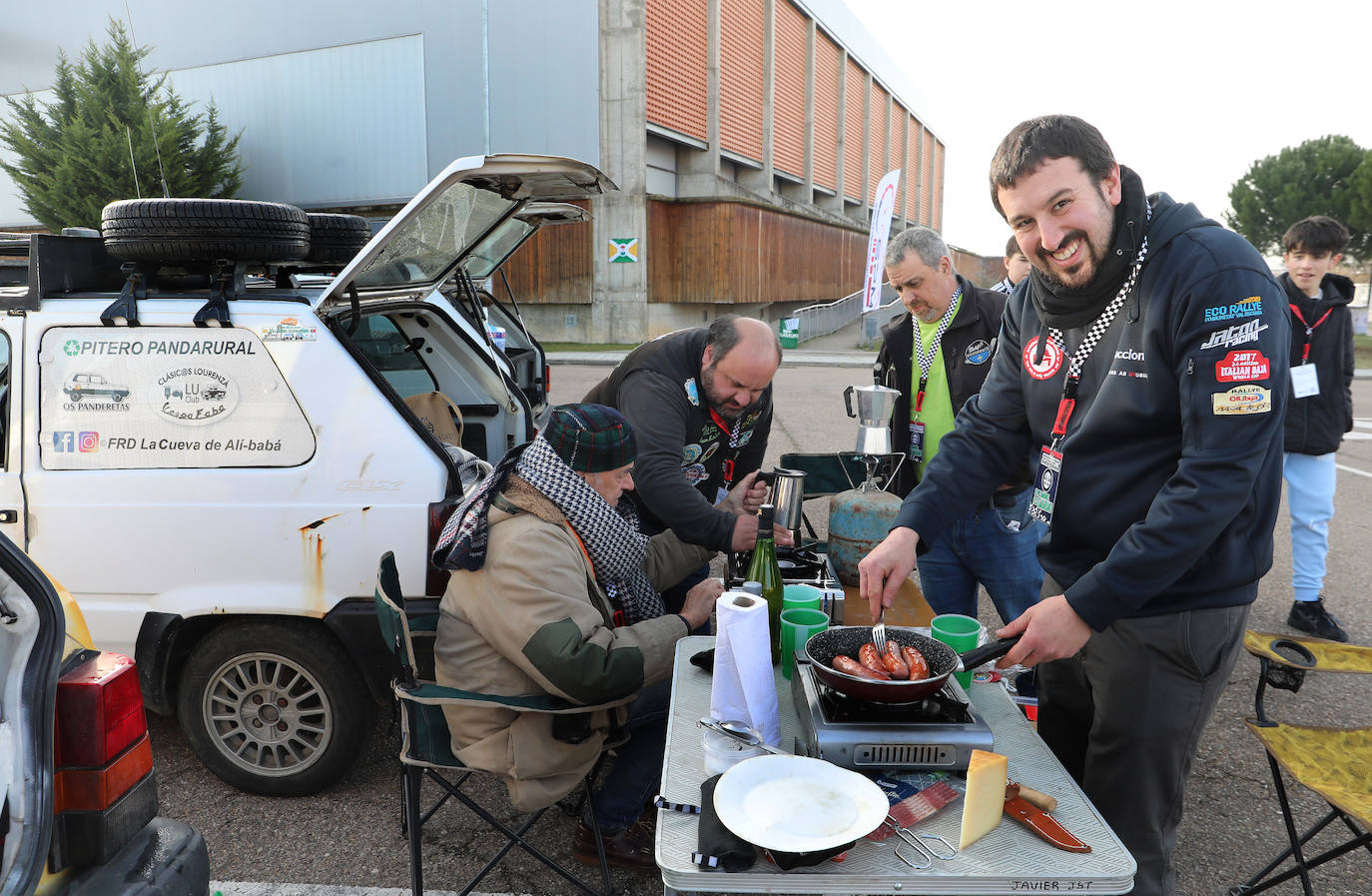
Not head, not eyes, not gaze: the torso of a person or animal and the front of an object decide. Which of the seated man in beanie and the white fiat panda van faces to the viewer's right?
the seated man in beanie

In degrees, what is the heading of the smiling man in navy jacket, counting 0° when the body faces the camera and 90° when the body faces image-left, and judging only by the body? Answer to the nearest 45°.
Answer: approximately 45°

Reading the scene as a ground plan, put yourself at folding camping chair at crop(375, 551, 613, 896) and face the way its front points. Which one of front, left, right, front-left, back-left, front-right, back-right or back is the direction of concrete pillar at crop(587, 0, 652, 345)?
left

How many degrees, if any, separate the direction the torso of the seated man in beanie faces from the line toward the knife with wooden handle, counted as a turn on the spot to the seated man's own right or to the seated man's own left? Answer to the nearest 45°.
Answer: approximately 45° to the seated man's own right

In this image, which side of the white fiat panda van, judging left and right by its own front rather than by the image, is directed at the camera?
left

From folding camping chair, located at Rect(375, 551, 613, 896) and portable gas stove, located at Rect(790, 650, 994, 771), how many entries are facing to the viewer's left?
0

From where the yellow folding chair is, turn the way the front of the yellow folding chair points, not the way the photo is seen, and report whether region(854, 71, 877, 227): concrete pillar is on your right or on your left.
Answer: on your right

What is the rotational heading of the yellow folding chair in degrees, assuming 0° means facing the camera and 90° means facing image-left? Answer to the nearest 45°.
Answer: approximately 45°

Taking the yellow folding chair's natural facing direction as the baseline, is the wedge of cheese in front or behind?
in front

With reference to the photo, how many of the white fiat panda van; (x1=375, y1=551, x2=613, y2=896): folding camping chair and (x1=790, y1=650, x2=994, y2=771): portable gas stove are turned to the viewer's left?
1

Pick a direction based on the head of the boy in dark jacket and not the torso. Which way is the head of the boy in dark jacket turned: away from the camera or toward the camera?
toward the camera

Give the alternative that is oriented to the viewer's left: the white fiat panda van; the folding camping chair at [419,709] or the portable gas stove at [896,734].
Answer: the white fiat panda van

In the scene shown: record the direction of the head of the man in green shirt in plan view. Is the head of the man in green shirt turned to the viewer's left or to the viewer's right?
to the viewer's left

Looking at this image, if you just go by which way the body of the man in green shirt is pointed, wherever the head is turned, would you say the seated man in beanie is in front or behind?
in front

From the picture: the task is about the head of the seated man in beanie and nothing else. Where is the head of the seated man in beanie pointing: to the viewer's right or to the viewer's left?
to the viewer's right

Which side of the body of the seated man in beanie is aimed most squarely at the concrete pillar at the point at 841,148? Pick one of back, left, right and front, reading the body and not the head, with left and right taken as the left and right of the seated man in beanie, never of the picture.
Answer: left

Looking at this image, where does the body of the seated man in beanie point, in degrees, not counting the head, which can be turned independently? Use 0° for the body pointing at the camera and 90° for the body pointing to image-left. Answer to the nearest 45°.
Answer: approximately 270°

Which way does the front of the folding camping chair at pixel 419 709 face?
to the viewer's right
